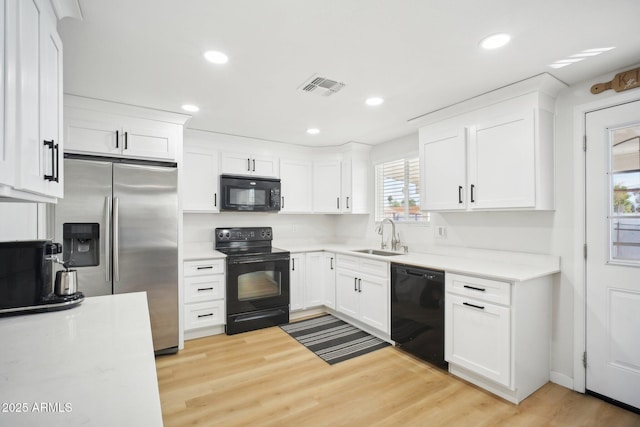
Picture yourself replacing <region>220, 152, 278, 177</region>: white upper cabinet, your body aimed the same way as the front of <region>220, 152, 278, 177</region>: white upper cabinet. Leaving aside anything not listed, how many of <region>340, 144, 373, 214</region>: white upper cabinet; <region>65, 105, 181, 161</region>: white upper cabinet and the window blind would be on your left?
2

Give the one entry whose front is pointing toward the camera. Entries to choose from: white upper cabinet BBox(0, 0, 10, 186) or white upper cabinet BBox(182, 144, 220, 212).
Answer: white upper cabinet BBox(182, 144, 220, 212)

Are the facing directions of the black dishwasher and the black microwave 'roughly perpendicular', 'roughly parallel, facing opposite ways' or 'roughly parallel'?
roughly perpendicular

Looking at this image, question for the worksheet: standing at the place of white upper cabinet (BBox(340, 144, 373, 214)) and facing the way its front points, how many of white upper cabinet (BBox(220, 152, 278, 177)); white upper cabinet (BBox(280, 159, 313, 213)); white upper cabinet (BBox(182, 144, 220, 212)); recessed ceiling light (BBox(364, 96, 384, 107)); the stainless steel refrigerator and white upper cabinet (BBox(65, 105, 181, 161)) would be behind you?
0

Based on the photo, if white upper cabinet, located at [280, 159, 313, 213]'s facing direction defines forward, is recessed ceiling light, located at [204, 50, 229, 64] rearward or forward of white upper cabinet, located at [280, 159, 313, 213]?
forward

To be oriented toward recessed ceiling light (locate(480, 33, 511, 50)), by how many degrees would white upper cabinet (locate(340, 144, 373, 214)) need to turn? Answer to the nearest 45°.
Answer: approximately 45° to its left

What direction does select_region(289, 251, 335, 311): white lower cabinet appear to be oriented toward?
toward the camera

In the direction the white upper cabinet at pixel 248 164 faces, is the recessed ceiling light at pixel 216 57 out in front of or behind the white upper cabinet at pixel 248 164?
in front

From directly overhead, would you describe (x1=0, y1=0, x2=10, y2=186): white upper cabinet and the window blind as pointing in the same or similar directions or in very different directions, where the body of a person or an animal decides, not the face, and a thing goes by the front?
very different directions

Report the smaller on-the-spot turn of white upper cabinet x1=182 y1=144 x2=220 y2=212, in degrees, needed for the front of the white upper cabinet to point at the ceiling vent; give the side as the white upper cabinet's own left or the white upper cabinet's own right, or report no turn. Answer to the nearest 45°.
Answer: approximately 45° to the white upper cabinet's own left

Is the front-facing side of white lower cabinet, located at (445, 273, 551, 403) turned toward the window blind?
no

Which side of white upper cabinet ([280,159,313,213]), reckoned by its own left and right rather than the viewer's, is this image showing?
front

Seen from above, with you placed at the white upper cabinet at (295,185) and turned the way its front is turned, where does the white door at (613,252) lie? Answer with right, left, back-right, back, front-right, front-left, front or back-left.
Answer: front-left

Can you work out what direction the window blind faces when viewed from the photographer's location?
facing the viewer and to the left of the viewer

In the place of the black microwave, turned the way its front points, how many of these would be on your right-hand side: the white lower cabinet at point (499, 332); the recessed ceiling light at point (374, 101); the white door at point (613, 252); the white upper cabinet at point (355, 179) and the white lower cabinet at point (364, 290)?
0

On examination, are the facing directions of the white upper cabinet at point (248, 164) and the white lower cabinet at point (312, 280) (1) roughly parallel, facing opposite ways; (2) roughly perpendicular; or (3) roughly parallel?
roughly parallel

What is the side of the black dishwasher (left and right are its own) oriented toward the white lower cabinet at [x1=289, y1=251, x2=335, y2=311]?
right

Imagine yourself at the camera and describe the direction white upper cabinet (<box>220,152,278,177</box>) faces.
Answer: facing the viewer
